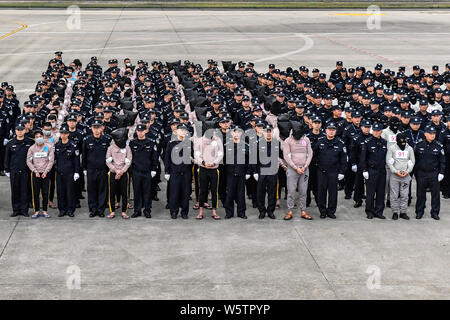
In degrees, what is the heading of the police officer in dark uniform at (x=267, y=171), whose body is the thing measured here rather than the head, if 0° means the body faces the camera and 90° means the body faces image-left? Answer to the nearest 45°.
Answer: approximately 0°

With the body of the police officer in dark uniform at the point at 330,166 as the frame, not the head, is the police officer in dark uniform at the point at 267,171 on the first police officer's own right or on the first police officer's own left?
on the first police officer's own right

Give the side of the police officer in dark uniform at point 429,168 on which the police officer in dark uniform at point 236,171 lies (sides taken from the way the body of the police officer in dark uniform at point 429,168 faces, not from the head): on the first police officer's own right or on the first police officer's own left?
on the first police officer's own right

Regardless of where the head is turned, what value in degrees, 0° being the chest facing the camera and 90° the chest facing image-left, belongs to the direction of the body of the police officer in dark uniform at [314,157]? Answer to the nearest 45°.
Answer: approximately 0°

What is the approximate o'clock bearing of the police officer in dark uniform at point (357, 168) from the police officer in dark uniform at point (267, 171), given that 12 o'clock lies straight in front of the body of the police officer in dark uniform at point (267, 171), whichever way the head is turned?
the police officer in dark uniform at point (357, 168) is roughly at 8 o'clock from the police officer in dark uniform at point (267, 171).

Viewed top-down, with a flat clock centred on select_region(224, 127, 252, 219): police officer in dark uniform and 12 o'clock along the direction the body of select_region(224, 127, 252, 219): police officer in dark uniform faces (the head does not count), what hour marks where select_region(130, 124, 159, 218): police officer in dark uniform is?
select_region(130, 124, 159, 218): police officer in dark uniform is roughly at 3 o'clock from select_region(224, 127, 252, 219): police officer in dark uniform.

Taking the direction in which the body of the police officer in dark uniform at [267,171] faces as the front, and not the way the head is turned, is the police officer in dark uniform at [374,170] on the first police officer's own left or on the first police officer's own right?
on the first police officer's own left
